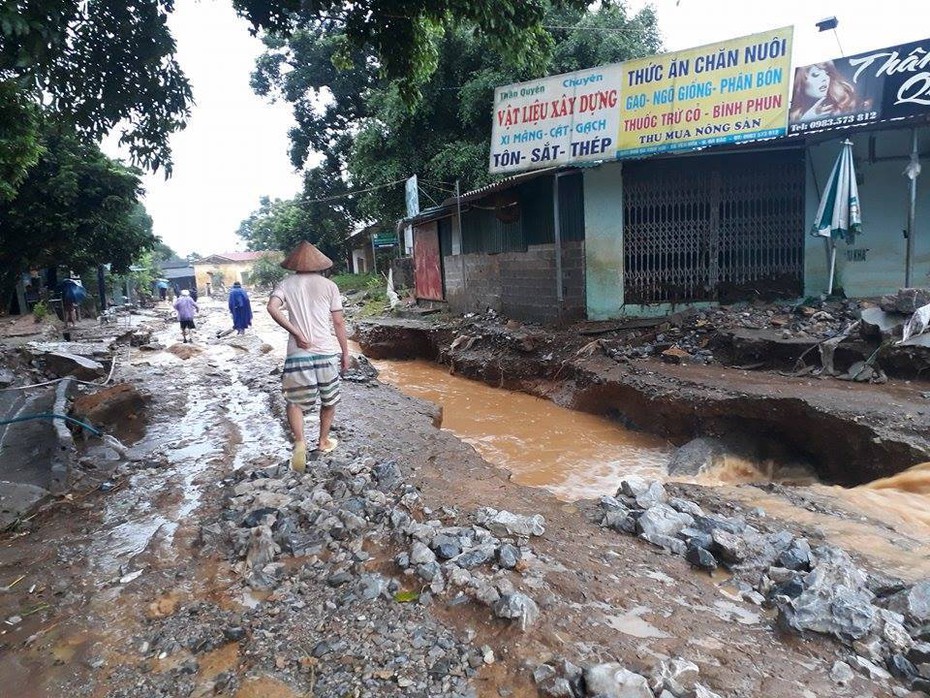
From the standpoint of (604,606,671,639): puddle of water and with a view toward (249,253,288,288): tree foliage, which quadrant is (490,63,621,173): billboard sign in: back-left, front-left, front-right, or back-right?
front-right

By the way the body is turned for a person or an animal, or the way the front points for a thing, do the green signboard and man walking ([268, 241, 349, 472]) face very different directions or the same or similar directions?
very different directions

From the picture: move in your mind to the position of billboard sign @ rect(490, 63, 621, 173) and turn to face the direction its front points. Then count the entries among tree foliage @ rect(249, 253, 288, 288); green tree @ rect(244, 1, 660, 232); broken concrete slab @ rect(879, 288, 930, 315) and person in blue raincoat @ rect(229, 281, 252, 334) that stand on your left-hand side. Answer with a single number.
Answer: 1

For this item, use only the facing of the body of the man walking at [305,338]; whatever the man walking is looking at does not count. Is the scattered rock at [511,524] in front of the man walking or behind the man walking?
behind

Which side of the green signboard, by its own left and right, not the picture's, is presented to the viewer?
front

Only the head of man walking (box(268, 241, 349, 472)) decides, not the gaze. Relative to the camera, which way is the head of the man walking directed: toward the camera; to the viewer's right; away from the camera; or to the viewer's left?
away from the camera

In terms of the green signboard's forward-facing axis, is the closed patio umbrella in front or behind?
in front

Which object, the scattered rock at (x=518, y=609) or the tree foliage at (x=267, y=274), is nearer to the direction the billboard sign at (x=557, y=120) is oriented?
the scattered rock

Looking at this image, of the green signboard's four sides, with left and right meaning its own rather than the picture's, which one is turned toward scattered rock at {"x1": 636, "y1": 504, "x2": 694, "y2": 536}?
front

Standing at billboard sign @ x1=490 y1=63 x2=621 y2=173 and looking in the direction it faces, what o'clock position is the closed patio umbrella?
The closed patio umbrella is roughly at 8 o'clock from the billboard sign.

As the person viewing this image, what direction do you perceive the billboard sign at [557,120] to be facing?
facing the viewer and to the left of the viewer

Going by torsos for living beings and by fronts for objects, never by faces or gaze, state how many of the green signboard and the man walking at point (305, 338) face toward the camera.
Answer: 1

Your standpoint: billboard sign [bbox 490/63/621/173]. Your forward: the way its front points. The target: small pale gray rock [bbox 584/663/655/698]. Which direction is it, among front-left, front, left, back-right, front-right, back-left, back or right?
front-left

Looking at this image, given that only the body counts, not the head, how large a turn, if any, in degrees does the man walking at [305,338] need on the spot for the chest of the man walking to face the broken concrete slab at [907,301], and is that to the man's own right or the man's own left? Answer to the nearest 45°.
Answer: approximately 90° to the man's own right

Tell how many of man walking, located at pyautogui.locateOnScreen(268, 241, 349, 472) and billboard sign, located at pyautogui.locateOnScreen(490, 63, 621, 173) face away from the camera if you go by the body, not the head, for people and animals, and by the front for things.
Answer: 1

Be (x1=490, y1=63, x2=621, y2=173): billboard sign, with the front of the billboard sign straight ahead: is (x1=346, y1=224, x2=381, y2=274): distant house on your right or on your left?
on your right

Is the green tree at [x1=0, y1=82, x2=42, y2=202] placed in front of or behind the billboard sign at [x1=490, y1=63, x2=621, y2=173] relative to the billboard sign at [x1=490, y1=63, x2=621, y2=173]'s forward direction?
in front

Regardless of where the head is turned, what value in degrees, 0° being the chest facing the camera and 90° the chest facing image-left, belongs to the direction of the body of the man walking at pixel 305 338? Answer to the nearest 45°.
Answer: approximately 180°

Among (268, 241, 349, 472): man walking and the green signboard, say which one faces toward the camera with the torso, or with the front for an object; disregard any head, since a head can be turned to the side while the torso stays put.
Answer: the green signboard
